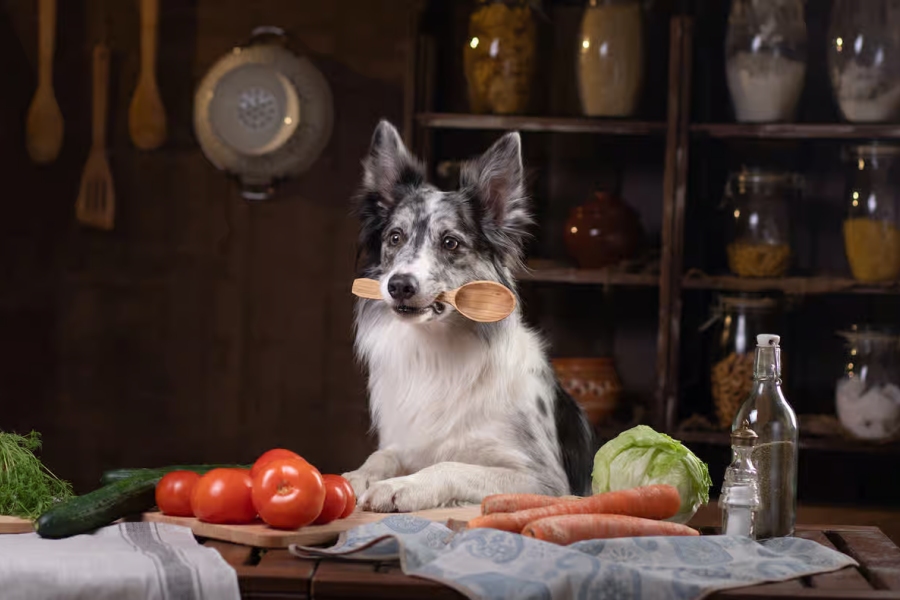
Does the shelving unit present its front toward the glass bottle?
yes

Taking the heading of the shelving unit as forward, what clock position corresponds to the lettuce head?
The lettuce head is roughly at 12 o'clock from the shelving unit.

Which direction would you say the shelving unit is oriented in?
toward the camera

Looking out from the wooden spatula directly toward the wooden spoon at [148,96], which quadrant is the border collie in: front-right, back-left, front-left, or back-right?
front-right

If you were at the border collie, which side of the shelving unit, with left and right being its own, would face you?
front

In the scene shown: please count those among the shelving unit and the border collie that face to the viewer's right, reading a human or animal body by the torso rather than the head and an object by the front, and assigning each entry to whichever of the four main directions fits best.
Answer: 0

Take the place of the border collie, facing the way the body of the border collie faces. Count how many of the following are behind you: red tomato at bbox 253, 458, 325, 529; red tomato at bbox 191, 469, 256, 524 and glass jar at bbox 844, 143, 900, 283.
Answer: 1

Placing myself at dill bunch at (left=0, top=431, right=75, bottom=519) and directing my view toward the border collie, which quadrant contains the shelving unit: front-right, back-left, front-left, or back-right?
front-left

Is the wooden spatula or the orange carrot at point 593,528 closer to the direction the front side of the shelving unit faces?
the orange carrot

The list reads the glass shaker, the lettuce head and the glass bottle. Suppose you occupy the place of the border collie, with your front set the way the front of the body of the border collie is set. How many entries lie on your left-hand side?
3

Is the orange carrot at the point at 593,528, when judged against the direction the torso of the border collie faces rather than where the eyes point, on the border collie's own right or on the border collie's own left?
on the border collie's own left

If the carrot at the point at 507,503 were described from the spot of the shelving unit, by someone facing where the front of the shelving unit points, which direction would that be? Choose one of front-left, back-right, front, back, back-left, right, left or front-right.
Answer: front

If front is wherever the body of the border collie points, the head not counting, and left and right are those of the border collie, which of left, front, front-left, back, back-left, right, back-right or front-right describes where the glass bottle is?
left

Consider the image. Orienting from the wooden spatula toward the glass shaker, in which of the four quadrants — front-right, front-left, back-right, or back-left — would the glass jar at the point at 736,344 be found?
front-left

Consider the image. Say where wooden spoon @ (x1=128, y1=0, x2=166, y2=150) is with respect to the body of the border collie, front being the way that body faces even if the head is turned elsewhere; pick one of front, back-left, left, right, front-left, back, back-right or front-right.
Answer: right

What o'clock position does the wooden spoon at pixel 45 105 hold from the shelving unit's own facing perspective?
The wooden spoon is roughly at 3 o'clock from the shelving unit.

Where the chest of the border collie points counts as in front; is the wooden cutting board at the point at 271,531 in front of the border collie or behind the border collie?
in front

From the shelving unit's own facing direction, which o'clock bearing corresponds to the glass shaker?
The glass shaker is roughly at 12 o'clock from the shelving unit.

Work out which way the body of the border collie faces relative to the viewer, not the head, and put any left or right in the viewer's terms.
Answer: facing the viewer and to the left of the viewer

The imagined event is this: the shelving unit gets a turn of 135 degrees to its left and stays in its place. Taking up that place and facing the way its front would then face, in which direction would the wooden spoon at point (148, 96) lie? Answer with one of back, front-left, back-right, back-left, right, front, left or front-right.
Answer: back-left
